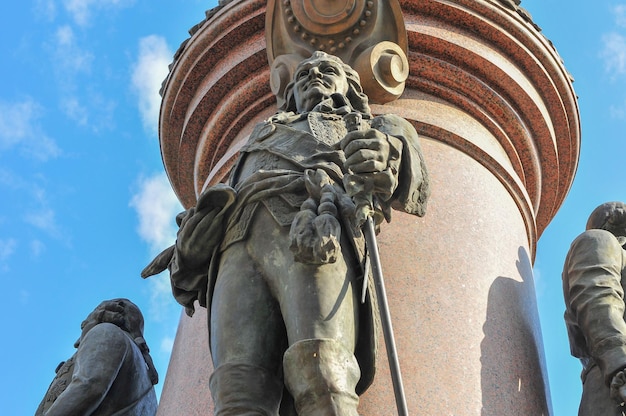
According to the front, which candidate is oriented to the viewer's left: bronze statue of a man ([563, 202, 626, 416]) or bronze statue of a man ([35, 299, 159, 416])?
bronze statue of a man ([35, 299, 159, 416])

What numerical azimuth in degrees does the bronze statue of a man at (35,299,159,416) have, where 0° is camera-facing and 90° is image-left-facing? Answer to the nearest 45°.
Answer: approximately 90°

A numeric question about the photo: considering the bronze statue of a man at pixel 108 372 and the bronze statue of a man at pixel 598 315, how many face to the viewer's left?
1

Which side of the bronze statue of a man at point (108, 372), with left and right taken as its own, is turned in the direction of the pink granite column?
back

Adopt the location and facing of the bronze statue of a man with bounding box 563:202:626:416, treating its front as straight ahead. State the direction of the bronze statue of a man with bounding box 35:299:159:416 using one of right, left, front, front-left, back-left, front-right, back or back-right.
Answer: back

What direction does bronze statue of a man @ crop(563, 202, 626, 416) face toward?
to the viewer's right
